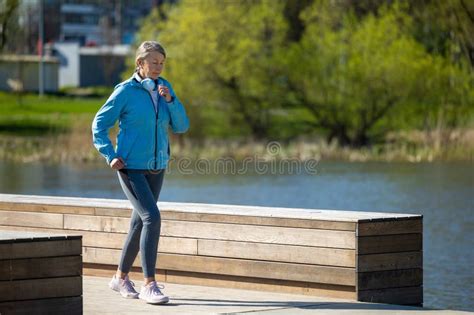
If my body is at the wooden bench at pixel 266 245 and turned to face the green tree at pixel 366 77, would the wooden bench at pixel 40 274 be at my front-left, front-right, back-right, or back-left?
back-left

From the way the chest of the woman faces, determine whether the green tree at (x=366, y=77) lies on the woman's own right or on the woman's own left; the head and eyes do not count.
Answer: on the woman's own left

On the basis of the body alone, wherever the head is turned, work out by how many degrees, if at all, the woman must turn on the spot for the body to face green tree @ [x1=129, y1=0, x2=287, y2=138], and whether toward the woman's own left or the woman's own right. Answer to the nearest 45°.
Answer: approximately 135° to the woman's own left

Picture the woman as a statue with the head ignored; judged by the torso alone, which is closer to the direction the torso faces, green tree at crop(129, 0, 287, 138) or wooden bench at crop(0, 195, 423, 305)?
the wooden bench
